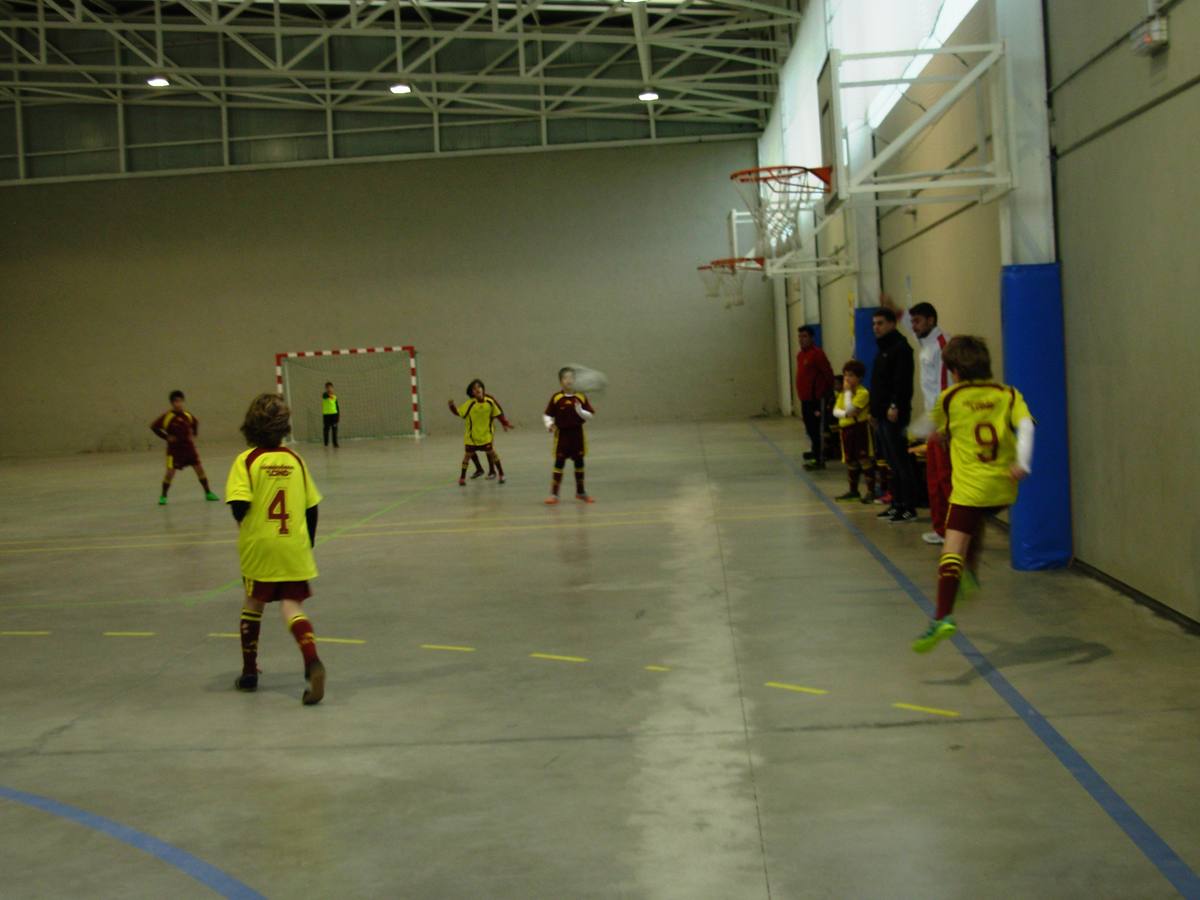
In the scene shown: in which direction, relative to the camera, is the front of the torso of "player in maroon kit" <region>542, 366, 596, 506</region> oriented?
toward the camera

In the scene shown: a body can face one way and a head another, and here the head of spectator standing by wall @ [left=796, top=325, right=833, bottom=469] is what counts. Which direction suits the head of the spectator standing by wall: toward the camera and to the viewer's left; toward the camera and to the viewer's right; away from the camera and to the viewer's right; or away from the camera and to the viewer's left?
toward the camera and to the viewer's left

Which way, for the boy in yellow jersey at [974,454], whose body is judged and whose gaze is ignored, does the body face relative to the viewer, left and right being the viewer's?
facing away from the viewer and to the left of the viewer

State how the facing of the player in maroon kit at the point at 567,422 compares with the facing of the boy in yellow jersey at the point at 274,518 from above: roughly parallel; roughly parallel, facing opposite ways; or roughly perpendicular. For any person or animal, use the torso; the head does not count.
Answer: roughly parallel, facing opposite ways

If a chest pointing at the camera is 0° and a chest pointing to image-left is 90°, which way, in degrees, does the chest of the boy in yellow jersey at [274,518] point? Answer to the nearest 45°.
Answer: approximately 180°

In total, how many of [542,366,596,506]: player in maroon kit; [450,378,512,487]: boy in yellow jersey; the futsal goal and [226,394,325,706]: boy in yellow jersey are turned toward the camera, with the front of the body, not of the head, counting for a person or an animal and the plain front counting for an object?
3

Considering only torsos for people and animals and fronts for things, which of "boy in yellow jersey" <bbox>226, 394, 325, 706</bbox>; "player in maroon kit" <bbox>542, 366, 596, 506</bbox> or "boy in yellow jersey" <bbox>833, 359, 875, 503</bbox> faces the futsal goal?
"boy in yellow jersey" <bbox>226, 394, 325, 706</bbox>

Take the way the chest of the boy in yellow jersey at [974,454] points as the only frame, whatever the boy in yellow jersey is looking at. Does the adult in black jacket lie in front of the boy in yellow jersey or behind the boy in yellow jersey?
in front

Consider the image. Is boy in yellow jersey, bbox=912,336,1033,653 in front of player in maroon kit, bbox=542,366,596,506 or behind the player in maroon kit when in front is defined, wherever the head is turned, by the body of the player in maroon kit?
in front

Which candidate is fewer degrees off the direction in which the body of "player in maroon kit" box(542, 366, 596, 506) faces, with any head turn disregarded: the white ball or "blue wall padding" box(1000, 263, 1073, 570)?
the blue wall padding

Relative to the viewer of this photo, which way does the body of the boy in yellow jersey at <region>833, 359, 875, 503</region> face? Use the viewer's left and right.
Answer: facing the viewer and to the left of the viewer

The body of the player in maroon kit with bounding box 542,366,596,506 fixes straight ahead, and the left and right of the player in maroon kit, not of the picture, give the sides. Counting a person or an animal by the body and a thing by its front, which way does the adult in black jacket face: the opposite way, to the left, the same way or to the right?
to the right

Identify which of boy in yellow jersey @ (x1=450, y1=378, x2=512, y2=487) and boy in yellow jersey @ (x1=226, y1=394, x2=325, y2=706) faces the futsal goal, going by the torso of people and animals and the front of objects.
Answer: boy in yellow jersey @ (x1=226, y1=394, x2=325, y2=706)

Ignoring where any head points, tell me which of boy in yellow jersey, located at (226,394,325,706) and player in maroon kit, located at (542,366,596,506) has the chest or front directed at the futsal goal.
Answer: the boy in yellow jersey

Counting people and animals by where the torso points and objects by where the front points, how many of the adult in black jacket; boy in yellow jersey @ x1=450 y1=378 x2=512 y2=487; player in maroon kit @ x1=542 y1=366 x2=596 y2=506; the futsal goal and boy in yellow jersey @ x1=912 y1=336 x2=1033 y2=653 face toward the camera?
3
